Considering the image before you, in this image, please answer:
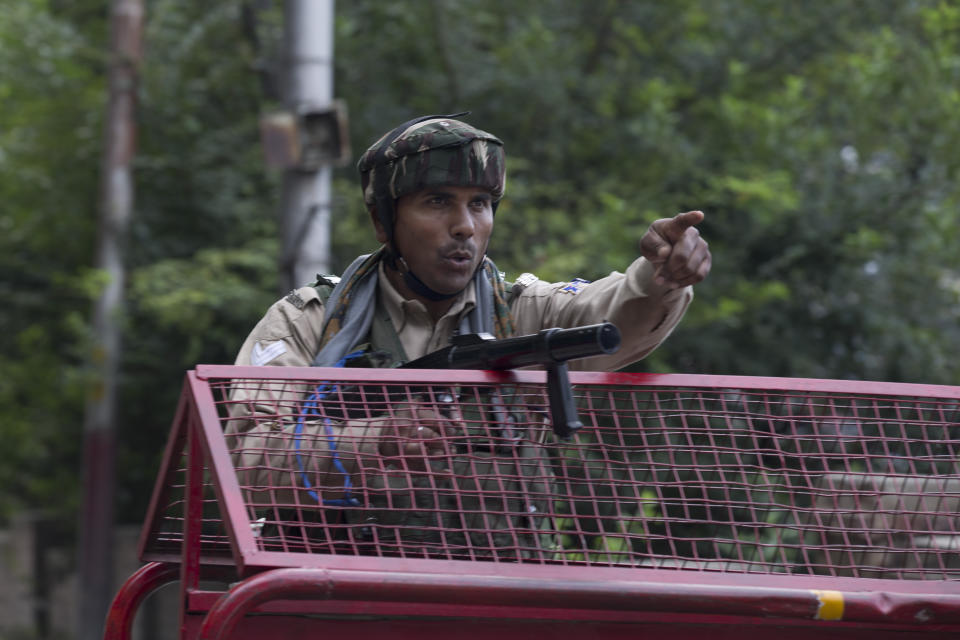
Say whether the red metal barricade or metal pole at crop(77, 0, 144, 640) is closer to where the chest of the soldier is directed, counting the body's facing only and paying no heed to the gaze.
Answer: the red metal barricade

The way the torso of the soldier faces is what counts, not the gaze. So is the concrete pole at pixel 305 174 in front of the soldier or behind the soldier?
behind

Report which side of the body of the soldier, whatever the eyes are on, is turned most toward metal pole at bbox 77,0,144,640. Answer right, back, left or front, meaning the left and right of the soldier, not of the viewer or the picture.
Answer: back

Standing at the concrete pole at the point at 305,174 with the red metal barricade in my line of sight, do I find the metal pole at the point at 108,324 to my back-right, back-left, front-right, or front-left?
back-right

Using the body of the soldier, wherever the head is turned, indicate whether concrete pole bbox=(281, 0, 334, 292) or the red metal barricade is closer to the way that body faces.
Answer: the red metal barricade
